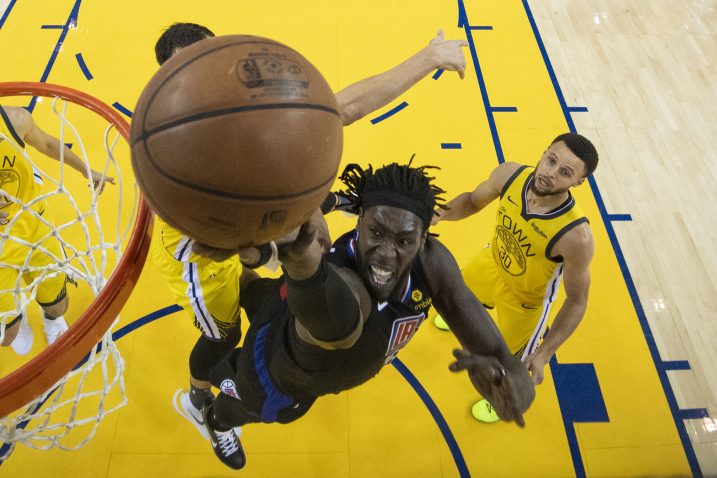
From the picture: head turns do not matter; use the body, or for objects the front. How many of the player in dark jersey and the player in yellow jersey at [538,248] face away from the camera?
0

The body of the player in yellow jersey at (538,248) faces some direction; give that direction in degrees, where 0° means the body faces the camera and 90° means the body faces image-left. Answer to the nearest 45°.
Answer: approximately 45°
